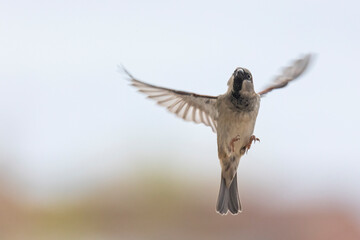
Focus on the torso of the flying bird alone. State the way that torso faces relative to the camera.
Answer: toward the camera
